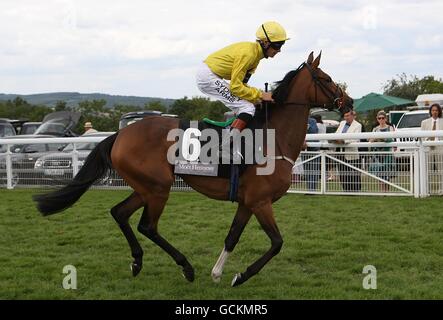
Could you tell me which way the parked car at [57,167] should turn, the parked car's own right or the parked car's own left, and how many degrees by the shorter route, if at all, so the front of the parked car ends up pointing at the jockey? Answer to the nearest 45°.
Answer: approximately 45° to the parked car's own left

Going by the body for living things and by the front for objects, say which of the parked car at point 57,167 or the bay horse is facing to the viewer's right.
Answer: the bay horse

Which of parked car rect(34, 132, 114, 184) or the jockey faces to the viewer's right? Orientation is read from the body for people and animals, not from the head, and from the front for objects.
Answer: the jockey

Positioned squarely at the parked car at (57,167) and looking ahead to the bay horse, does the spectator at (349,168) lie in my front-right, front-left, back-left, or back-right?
front-left

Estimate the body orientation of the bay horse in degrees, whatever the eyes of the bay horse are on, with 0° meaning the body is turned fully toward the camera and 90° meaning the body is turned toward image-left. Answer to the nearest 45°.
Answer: approximately 270°

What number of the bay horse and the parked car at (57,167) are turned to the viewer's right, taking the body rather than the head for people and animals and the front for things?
1

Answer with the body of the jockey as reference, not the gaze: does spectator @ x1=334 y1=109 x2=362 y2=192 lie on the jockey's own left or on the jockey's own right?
on the jockey's own left

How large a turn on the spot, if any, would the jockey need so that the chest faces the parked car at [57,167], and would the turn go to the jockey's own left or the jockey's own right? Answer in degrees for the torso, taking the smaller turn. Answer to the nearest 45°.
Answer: approximately 135° to the jockey's own left

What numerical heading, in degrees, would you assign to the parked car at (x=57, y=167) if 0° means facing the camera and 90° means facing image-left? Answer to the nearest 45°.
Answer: approximately 45°

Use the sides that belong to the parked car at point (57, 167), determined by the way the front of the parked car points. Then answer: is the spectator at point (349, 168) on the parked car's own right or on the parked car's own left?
on the parked car's own left

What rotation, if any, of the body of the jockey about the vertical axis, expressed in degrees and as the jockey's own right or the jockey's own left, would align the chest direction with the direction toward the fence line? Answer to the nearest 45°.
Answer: approximately 45° to the jockey's own left

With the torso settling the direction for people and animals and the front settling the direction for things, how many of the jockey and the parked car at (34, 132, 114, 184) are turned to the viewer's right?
1

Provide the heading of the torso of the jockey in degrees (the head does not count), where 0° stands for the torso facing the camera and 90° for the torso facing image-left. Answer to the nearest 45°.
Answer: approximately 270°

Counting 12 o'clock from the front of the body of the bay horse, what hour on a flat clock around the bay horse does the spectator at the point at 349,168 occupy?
The spectator is roughly at 10 o'clock from the bay horse.

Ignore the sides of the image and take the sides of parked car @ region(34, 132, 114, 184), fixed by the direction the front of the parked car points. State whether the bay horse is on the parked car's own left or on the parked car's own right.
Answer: on the parked car's own left
